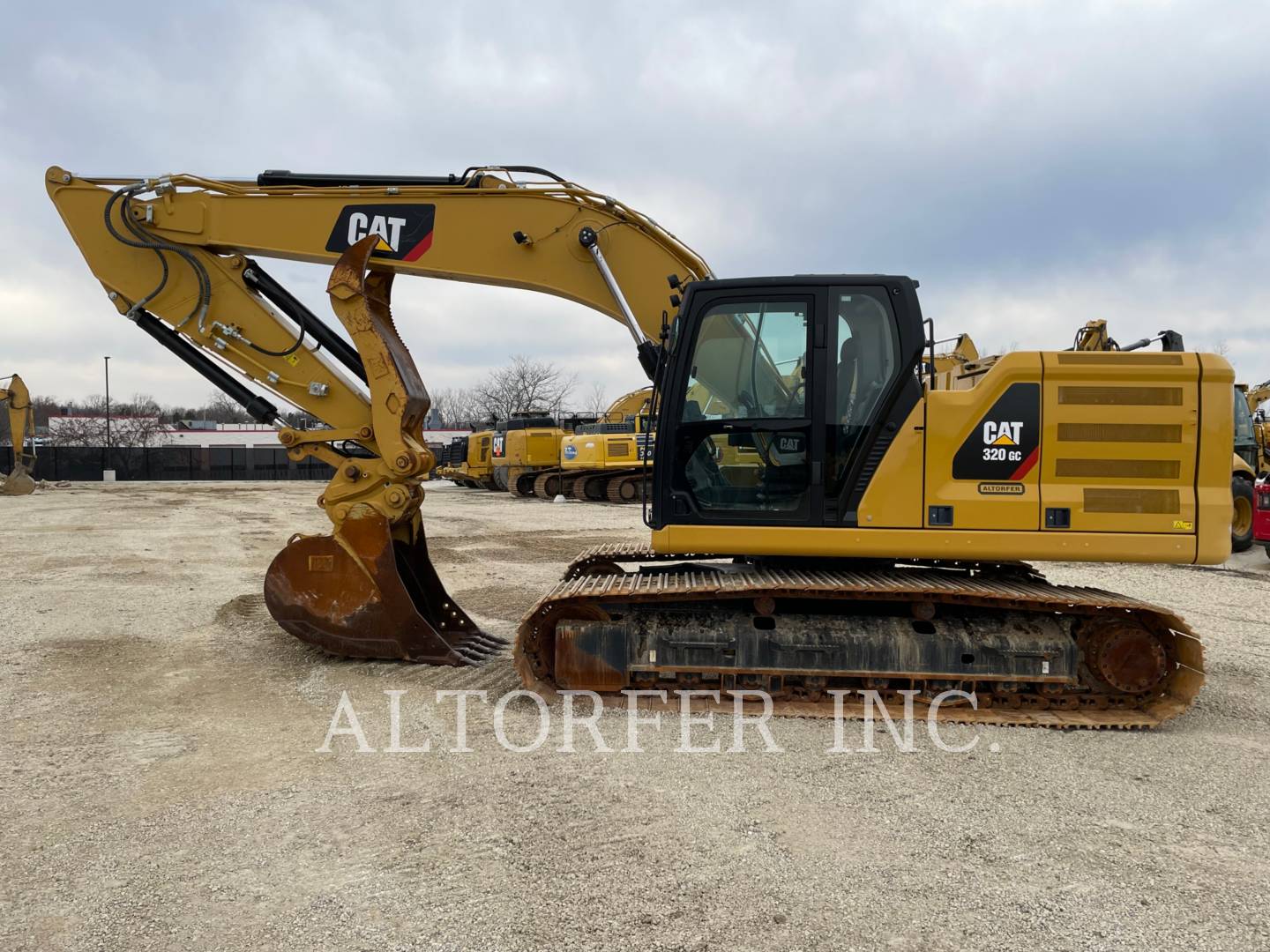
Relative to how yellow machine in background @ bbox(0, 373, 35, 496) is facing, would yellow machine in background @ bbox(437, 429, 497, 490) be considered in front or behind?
in front

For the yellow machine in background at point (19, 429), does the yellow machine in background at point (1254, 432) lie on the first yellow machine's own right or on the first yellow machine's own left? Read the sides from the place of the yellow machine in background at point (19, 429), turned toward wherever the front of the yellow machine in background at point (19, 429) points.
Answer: on the first yellow machine's own right

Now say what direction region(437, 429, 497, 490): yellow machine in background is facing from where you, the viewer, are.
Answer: facing to the left of the viewer

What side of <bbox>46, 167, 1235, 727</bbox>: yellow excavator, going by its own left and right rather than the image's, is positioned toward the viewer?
left

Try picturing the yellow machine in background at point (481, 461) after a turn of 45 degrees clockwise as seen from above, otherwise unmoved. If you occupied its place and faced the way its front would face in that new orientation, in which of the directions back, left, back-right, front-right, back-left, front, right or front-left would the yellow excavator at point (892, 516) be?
back-left

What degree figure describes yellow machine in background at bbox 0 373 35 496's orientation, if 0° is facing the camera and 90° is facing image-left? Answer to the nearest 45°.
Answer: approximately 270°

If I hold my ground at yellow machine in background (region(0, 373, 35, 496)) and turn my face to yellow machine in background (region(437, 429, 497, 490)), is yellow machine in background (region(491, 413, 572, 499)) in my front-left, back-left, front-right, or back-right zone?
front-right

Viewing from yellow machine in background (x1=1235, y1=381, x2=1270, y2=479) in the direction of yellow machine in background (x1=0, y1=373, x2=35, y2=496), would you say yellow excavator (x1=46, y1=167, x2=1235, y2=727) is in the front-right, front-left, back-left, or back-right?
front-left
